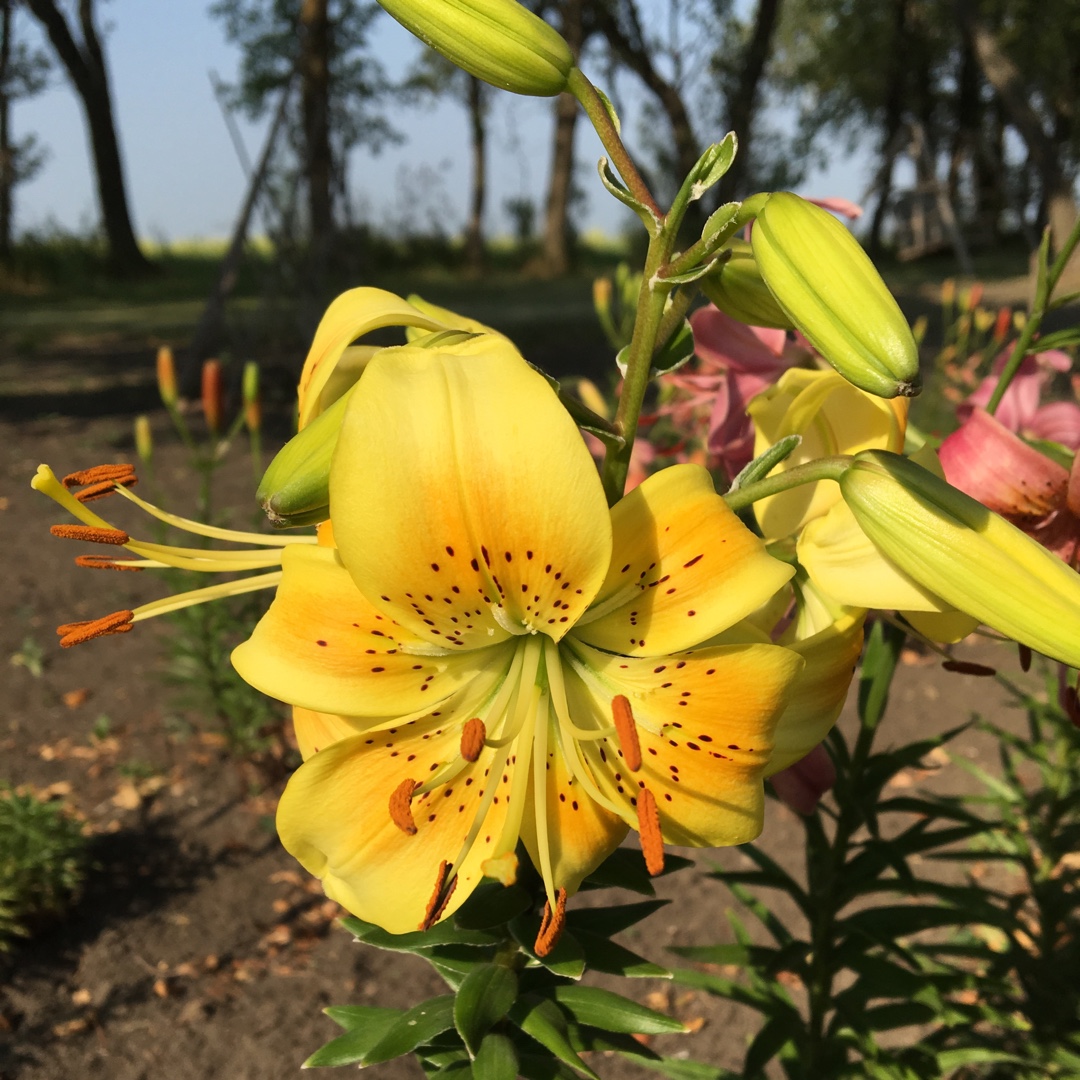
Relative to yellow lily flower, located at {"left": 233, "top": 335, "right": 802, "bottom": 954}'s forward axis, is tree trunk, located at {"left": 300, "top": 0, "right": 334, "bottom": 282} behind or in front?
behind

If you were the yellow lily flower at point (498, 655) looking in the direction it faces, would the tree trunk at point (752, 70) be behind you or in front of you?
behind

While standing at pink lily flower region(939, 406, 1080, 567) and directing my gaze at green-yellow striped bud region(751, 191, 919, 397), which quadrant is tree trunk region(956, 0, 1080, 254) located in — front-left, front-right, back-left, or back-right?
back-right

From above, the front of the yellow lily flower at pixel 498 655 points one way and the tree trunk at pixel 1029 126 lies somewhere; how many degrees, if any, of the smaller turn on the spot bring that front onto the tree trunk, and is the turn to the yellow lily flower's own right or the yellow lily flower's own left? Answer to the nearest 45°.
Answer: approximately 135° to the yellow lily flower's own left

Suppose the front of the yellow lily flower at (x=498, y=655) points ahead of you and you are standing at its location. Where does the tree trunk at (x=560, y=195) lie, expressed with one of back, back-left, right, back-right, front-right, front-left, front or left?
back

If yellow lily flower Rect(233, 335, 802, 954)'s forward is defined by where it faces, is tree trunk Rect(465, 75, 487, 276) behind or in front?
behind

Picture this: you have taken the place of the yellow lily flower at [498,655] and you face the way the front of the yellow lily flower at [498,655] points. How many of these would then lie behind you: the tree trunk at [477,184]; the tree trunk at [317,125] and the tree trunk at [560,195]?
3

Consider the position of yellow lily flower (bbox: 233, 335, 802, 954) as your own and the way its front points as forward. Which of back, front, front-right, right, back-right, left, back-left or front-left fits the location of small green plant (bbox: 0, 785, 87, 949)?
back-right

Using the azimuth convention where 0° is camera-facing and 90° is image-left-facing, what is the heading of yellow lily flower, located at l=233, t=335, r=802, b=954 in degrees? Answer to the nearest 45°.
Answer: approximately 0°

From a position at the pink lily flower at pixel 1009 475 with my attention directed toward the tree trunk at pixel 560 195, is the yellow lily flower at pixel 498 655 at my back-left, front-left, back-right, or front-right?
back-left
